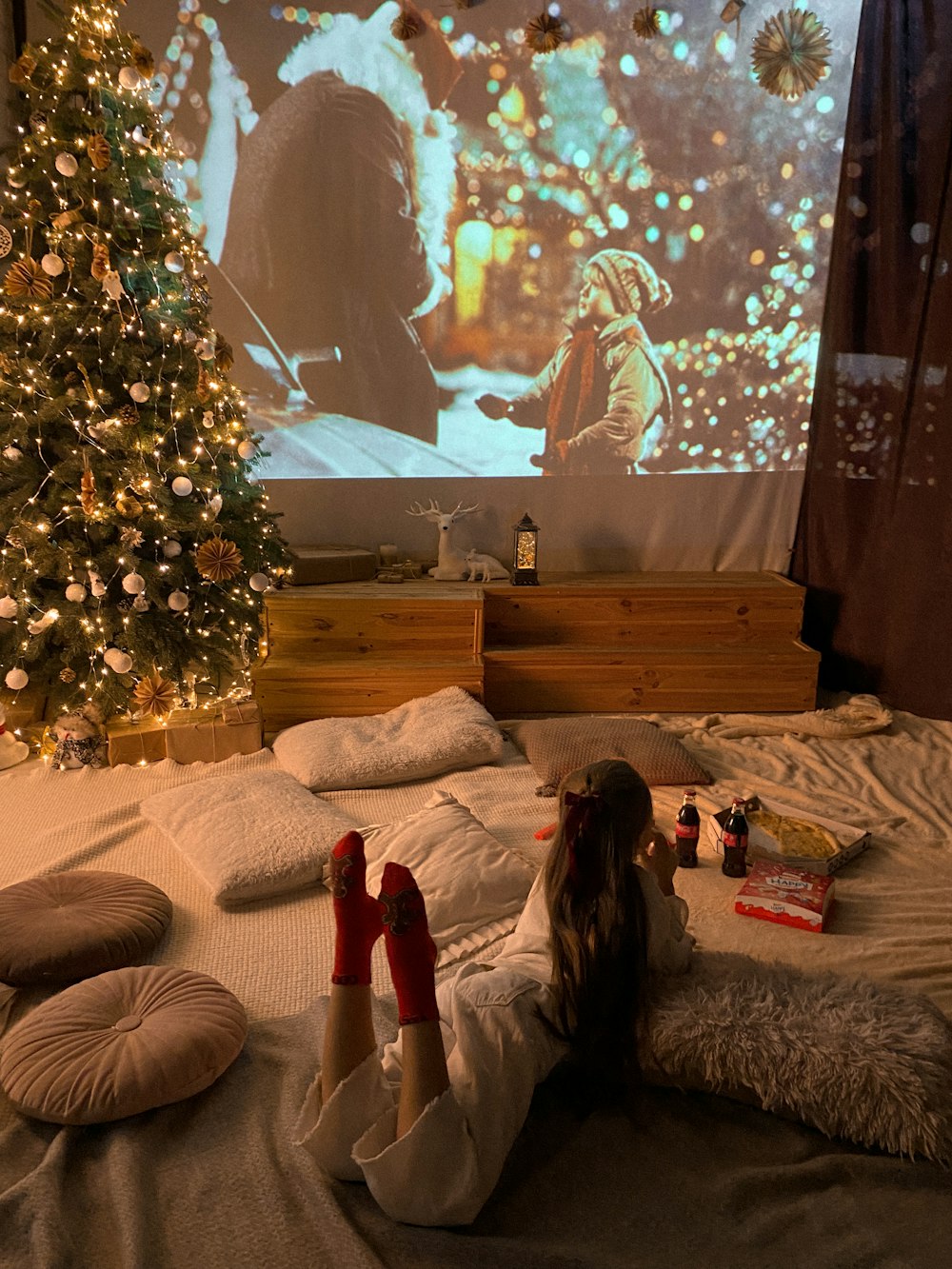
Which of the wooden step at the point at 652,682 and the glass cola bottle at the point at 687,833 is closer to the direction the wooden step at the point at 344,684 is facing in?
the glass cola bottle

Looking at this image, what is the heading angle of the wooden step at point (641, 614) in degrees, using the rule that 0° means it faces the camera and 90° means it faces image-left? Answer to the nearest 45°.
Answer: approximately 0°

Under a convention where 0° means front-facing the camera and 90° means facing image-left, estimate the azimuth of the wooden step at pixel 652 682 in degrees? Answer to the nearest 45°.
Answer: approximately 0°

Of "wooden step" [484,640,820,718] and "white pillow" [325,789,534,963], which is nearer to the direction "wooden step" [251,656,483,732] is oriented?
the white pillow

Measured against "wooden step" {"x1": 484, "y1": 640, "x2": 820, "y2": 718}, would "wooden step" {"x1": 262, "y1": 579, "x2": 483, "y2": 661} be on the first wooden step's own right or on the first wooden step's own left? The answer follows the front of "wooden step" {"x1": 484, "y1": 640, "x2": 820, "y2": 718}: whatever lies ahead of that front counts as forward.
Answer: on the first wooden step's own right

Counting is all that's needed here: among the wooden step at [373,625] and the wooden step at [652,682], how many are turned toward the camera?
2

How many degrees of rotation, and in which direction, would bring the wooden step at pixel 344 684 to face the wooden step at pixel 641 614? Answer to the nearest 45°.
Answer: approximately 90° to its left
